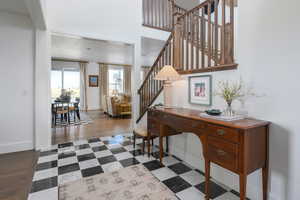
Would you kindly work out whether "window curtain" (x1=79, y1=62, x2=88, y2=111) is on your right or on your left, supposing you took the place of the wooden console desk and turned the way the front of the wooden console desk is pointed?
on your right

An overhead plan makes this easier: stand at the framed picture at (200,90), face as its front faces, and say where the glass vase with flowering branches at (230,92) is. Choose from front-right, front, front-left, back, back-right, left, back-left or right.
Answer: left

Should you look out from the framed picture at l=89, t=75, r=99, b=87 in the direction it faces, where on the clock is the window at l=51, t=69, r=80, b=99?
The window is roughly at 3 o'clock from the framed picture.

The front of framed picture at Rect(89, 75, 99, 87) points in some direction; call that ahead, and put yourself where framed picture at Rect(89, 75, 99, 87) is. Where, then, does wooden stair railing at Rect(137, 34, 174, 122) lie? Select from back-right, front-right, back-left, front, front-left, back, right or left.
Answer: front

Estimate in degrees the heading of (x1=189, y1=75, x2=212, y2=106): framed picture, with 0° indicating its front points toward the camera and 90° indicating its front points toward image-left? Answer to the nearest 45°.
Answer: approximately 45°

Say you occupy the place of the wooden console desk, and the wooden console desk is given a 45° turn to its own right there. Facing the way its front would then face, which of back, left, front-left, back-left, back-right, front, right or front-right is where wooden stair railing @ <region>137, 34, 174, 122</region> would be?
front-right

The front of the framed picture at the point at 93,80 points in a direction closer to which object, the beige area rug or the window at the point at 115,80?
the beige area rug

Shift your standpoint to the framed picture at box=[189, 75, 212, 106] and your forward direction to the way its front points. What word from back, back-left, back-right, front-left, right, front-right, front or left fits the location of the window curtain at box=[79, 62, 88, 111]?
right

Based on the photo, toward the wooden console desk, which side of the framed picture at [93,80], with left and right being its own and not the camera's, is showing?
front

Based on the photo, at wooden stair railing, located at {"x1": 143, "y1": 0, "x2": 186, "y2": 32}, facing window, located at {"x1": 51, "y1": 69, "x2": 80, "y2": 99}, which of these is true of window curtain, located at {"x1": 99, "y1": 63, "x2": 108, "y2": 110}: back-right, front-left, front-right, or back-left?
front-right

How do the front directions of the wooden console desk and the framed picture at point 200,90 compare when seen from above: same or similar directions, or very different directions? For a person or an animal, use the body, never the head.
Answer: same or similar directions

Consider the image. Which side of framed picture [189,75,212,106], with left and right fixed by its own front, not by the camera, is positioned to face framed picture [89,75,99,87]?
right

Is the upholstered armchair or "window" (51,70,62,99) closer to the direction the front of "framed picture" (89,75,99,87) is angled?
the upholstered armchair

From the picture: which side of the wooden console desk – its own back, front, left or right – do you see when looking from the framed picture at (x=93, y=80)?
right

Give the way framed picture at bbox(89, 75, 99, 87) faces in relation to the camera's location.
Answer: facing the viewer

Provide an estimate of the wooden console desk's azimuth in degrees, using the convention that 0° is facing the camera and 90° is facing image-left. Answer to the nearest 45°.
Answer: approximately 45°

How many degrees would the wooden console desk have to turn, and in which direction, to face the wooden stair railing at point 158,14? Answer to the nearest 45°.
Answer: approximately 90° to its right

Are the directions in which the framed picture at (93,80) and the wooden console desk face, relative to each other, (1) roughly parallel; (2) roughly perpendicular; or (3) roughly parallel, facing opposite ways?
roughly perpendicular

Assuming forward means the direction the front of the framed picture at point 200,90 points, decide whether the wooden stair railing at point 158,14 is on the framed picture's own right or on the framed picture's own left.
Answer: on the framed picture's own right

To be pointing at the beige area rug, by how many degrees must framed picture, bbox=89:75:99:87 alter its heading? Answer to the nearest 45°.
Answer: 0° — it already faces it
